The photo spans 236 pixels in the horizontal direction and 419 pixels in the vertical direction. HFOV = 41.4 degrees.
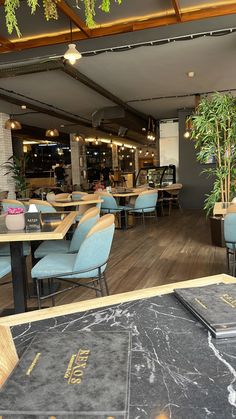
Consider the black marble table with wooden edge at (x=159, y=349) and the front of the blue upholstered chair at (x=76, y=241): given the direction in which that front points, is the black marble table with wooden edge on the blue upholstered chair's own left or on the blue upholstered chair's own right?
on the blue upholstered chair's own left

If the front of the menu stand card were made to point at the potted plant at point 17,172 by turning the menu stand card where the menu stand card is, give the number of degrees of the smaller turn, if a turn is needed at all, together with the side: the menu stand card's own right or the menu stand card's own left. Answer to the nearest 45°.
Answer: approximately 180°

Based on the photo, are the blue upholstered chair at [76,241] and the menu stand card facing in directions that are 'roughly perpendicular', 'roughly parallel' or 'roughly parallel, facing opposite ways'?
roughly perpendicular

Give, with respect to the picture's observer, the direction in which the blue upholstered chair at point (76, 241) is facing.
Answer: facing to the left of the viewer

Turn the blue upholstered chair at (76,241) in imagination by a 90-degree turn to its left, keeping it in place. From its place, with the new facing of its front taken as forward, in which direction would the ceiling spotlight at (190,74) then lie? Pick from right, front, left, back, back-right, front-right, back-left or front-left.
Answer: back-left

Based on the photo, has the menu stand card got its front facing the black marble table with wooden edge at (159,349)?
yes

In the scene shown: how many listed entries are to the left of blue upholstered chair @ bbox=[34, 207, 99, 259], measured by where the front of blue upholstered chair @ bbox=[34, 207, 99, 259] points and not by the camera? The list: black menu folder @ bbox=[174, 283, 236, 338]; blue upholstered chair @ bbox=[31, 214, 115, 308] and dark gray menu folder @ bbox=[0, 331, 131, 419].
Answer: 3

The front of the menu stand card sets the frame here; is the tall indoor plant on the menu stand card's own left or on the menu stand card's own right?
on the menu stand card's own left
